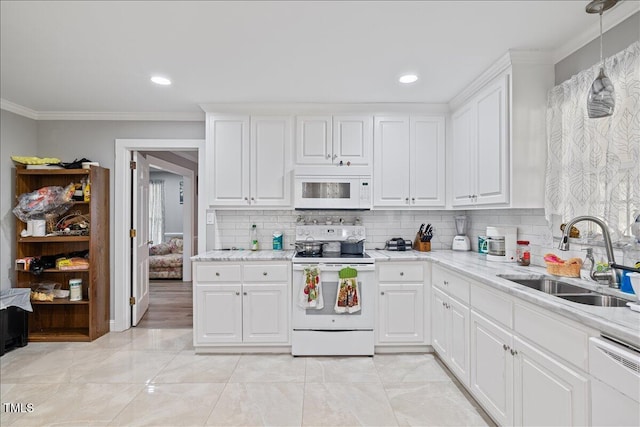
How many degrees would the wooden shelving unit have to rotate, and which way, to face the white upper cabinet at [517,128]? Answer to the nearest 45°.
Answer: approximately 90° to its left

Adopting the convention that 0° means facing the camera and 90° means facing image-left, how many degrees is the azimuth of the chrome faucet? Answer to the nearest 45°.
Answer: approximately 45°

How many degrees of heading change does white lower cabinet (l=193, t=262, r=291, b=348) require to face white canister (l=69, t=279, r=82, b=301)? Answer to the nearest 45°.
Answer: approximately 135° to its right

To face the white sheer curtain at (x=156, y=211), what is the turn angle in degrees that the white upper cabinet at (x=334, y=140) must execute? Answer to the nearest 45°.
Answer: approximately 135° to its right

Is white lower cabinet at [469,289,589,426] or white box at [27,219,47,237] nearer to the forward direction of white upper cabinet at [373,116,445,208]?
the white lower cabinet

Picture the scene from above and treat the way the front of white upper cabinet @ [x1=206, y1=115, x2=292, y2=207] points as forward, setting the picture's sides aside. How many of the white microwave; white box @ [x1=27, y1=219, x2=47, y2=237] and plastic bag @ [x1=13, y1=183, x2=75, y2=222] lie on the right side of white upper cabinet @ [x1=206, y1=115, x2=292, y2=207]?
2

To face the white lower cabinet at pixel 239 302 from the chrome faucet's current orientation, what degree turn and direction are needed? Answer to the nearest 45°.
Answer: approximately 45° to its right

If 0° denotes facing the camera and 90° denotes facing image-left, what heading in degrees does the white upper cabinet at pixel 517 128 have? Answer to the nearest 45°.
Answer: approximately 45°

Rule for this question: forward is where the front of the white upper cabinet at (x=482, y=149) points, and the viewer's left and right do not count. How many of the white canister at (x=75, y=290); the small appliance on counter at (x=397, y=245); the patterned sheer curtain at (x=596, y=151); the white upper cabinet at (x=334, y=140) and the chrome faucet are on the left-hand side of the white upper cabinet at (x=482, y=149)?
2
